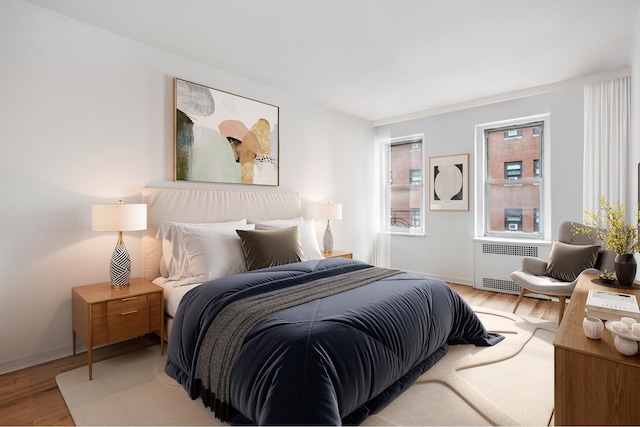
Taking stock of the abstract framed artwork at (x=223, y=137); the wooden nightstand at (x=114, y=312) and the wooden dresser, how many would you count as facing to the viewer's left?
1

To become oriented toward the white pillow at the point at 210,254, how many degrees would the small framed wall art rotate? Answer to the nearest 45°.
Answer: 0° — it already faces it

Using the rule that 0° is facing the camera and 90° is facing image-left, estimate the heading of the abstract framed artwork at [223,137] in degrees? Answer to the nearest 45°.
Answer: approximately 315°

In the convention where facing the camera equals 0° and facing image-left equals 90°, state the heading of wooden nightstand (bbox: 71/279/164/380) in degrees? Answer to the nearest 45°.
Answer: approximately 315°

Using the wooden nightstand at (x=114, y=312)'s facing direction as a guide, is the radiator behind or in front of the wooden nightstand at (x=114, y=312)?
in front

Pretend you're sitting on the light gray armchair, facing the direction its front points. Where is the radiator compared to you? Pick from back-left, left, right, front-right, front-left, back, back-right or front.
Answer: right

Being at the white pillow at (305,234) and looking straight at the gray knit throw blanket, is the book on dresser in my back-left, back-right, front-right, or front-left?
front-left

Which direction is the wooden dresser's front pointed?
to the viewer's left

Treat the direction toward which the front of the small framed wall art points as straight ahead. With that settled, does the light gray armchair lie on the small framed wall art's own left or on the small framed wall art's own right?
on the small framed wall art's own left

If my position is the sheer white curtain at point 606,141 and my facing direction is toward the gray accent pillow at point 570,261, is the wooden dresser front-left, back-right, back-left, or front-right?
front-left

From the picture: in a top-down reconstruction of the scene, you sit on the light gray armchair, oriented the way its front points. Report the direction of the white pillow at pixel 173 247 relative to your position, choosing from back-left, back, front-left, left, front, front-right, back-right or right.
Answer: front

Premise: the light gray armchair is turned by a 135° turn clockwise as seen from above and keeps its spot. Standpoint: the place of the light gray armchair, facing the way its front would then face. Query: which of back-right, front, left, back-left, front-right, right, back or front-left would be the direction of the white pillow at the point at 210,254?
back-left

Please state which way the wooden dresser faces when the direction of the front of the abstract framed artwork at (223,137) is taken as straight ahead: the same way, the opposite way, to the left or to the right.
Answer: the opposite way

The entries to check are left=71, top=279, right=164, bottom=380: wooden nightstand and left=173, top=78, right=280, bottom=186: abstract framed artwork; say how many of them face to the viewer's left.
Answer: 0

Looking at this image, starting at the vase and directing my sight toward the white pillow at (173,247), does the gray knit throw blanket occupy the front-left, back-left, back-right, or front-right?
front-left

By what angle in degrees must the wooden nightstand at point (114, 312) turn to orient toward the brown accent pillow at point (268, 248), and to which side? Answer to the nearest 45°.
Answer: approximately 45° to its left

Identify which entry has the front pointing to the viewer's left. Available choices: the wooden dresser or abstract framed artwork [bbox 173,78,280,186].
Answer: the wooden dresser

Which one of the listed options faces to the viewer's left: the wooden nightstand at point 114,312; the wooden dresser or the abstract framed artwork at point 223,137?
the wooden dresser

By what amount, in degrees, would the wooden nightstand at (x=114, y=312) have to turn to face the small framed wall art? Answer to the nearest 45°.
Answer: approximately 45° to its left
